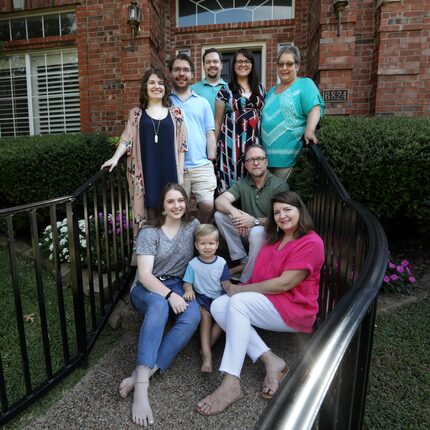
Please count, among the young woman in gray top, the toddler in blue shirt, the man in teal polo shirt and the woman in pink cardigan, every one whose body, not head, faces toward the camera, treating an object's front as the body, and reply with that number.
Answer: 4

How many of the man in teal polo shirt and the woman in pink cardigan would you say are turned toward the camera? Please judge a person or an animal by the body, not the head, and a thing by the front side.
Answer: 2

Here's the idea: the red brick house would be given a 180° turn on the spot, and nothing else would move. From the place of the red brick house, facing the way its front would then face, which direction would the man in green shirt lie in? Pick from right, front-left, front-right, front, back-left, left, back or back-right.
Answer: back

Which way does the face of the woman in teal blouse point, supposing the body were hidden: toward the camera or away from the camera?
toward the camera

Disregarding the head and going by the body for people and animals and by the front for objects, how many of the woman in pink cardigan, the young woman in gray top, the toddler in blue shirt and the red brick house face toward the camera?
4

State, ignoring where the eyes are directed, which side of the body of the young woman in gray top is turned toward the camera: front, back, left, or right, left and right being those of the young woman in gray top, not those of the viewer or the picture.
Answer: front

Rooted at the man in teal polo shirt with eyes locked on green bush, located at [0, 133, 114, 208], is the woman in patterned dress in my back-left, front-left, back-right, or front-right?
back-left

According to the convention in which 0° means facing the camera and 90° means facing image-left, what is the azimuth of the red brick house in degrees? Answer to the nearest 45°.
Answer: approximately 0°

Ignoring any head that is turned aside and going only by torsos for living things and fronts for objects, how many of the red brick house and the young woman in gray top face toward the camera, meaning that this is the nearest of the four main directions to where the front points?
2

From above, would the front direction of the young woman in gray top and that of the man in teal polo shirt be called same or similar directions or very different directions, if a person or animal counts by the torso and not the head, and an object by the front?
same or similar directions

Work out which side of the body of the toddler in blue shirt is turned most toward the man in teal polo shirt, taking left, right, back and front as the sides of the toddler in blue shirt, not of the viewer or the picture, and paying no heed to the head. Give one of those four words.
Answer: back

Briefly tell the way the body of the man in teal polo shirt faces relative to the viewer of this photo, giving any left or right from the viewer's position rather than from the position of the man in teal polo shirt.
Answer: facing the viewer
